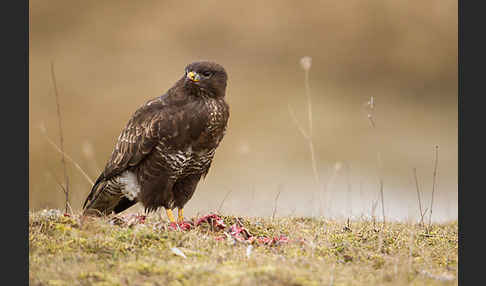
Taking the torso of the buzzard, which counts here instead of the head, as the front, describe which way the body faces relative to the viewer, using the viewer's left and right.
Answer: facing the viewer and to the right of the viewer
